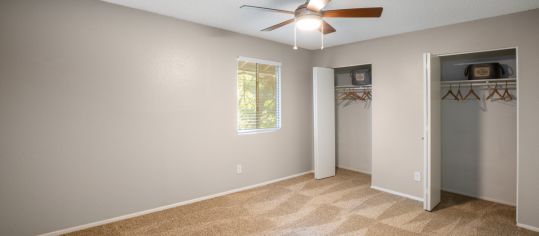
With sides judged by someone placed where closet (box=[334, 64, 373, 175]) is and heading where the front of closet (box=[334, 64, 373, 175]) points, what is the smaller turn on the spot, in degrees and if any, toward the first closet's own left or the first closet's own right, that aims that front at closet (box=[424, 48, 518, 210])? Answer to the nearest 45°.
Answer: approximately 90° to the first closet's own left

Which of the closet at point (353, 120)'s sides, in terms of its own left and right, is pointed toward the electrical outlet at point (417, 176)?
left

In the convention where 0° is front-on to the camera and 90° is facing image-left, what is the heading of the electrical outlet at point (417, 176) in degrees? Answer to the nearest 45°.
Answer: approximately 0°

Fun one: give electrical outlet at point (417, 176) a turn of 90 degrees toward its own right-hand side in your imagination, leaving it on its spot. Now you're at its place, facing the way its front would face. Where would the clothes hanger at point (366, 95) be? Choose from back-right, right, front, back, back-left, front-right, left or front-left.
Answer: front-right

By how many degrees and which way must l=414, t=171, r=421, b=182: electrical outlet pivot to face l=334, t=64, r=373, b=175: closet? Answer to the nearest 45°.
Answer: approximately 135° to its right

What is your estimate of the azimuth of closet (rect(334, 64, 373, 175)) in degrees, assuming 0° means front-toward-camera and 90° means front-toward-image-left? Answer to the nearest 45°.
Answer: approximately 45°

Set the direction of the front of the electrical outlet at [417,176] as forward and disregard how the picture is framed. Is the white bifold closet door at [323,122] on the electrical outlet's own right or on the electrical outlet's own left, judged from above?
on the electrical outlet's own right

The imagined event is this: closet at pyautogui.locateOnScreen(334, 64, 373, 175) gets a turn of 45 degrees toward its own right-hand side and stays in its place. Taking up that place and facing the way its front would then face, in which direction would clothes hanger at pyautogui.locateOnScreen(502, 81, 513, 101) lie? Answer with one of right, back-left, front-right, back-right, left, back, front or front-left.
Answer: back-left

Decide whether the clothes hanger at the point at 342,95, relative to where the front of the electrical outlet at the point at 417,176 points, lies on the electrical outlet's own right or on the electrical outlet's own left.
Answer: on the electrical outlet's own right

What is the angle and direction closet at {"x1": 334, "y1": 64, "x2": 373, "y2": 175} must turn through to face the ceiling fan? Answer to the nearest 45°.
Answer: approximately 45° to its left

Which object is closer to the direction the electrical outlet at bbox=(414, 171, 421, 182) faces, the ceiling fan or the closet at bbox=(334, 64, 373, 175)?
the ceiling fan
